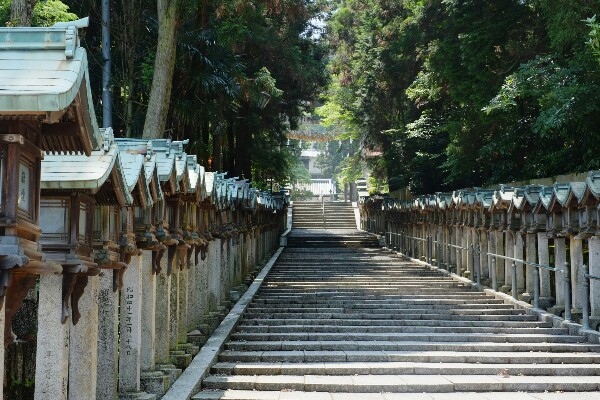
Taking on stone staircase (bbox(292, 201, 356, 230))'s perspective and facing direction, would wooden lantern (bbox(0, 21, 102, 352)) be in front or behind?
in front

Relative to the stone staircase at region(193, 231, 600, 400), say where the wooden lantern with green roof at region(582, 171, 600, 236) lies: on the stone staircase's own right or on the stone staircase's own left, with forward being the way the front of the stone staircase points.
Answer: on the stone staircase's own left

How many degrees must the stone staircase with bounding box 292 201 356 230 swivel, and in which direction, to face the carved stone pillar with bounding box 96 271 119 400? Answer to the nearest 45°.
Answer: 0° — it already faces it

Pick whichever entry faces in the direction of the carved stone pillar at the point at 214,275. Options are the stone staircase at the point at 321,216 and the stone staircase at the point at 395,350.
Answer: the stone staircase at the point at 321,216

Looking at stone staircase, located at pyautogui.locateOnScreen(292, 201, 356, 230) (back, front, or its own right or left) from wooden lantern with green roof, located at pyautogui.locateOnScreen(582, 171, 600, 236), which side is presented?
front

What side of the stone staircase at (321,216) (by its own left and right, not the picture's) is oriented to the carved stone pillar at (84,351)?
front

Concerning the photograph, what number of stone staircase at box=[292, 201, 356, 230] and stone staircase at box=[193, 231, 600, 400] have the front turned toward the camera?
2

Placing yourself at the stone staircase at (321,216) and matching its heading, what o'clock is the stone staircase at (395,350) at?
the stone staircase at (395,350) is roughly at 12 o'clock from the stone staircase at (321,216).

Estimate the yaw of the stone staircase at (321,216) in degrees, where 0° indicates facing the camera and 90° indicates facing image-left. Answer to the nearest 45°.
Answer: approximately 0°

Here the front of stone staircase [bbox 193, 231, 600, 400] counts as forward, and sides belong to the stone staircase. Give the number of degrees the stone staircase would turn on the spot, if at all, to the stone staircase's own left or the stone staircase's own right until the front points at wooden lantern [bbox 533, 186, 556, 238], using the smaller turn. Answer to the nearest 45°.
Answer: approximately 135° to the stone staircase's own left

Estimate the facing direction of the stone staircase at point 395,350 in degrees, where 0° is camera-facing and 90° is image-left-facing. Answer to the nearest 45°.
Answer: approximately 0°

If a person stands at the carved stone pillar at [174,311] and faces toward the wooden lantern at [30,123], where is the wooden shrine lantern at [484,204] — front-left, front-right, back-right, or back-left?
back-left
